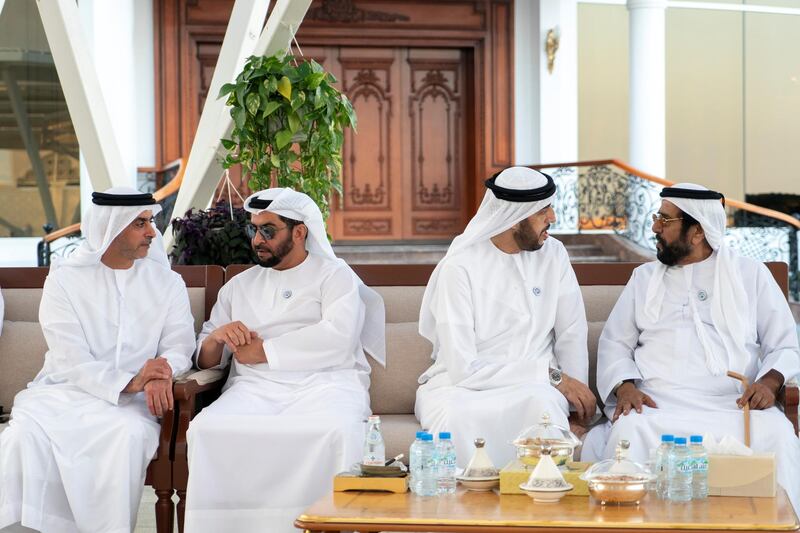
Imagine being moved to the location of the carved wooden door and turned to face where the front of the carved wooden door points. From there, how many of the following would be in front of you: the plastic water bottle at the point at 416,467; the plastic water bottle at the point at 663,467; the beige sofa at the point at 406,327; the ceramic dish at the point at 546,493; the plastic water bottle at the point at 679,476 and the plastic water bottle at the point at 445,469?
6

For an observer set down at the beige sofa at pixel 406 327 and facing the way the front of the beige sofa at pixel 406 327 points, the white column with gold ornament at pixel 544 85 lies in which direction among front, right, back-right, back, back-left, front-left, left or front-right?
back

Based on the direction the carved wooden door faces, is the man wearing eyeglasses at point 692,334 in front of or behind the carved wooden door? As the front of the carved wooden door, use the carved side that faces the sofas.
in front

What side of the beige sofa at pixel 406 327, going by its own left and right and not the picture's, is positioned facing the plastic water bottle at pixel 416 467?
front

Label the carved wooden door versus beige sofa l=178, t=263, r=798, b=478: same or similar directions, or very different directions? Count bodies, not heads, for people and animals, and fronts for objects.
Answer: same or similar directions

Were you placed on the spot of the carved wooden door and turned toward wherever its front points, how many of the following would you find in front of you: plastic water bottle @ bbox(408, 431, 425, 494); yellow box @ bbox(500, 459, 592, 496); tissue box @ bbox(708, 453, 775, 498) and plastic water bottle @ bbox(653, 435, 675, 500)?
4

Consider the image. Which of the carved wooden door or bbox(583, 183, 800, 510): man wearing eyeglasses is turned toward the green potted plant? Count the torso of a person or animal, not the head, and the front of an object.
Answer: the carved wooden door

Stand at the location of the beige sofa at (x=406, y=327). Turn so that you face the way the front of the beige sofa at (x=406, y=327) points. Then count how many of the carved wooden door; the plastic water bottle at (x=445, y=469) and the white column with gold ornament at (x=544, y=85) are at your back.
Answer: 2

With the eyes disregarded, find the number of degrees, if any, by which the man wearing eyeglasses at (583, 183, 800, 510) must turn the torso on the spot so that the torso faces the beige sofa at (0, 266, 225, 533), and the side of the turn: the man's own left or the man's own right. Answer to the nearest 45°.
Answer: approximately 90° to the man's own right

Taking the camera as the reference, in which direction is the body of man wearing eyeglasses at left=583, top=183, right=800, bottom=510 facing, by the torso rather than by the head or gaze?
toward the camera

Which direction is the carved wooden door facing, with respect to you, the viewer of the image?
facing the viewer

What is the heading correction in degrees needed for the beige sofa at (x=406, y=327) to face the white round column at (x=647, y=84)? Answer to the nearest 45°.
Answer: approximately 180°

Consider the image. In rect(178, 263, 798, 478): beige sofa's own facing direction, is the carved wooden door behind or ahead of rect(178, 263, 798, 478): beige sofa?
behind

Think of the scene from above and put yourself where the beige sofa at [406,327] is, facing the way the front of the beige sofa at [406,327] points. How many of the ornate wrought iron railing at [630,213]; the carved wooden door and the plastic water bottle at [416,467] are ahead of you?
1

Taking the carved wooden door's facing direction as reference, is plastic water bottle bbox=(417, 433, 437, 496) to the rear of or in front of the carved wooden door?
in front
